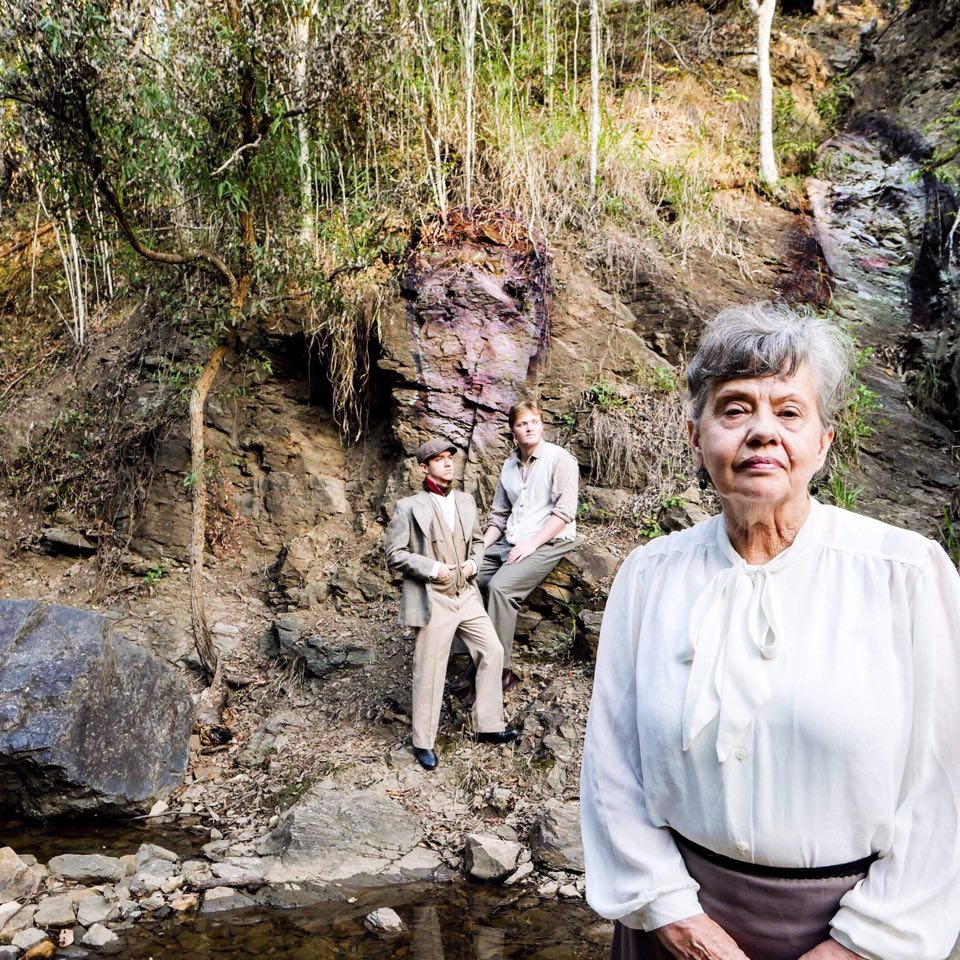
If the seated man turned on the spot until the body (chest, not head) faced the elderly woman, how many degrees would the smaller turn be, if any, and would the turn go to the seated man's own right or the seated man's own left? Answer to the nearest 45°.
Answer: approximately 45° to the seated man's own left

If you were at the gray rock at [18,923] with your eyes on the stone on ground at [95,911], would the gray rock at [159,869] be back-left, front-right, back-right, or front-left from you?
front-left

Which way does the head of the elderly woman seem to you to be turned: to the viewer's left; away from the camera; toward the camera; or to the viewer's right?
toward the camera

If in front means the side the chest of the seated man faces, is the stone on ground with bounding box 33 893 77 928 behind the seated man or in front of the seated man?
in front

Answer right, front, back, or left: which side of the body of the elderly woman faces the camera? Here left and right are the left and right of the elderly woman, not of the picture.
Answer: front

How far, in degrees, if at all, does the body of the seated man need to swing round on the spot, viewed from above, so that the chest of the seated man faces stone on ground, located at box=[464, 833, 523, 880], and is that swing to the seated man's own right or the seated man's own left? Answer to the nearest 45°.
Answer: approximately 45° to the seated man's own left

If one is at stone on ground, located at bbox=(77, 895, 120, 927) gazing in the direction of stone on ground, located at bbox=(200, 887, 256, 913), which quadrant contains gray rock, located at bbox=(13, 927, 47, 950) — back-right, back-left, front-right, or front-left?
back-right

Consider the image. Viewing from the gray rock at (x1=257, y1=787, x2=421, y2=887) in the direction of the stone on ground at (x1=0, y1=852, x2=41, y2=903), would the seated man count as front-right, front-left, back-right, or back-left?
back-right

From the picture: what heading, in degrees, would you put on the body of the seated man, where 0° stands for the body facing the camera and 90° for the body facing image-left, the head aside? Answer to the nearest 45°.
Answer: approximately 45°

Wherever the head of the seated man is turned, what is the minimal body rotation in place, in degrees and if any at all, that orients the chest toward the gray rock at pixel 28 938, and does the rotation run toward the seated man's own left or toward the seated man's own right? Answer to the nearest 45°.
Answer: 0° — they already face it
